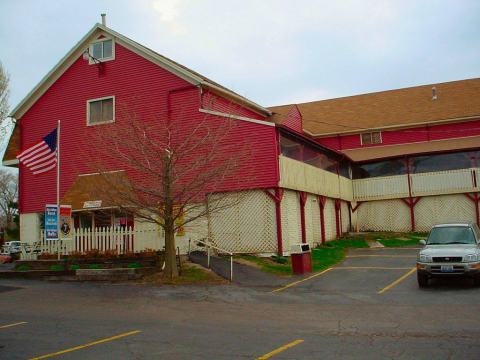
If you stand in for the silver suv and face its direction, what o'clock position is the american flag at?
The american flag is roughly at 3 o'clock from the silver suv.

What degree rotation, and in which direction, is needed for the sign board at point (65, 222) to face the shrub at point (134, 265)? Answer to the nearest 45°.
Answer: approximately 45° to its left

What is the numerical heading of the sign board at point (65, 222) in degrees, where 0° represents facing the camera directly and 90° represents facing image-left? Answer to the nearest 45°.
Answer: approximately 0°

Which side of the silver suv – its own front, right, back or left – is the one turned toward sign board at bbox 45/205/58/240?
right

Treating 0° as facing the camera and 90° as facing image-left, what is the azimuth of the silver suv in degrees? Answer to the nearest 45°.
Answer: approximately 0°
